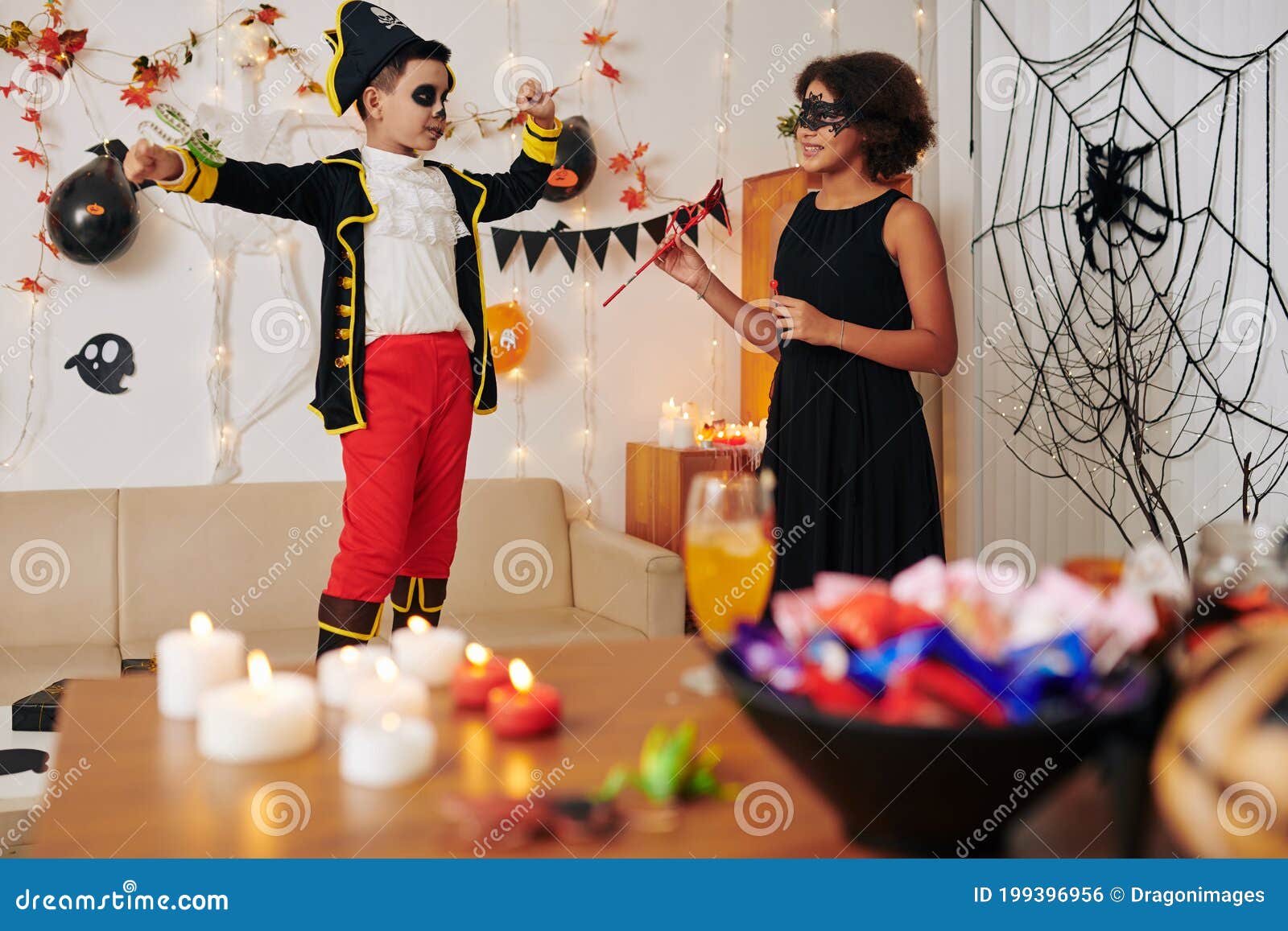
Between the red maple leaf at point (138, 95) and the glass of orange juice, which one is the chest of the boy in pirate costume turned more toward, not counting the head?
the glass of orange juice

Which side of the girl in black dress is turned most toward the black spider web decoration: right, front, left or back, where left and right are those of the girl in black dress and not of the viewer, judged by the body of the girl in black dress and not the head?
back

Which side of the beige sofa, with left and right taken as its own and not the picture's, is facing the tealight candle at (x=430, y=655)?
front

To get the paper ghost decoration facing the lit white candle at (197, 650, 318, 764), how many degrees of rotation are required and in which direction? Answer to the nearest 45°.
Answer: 0° — it already faces it

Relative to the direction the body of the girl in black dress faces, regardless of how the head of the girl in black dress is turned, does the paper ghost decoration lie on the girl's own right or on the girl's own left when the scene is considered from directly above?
on the girl's own right
